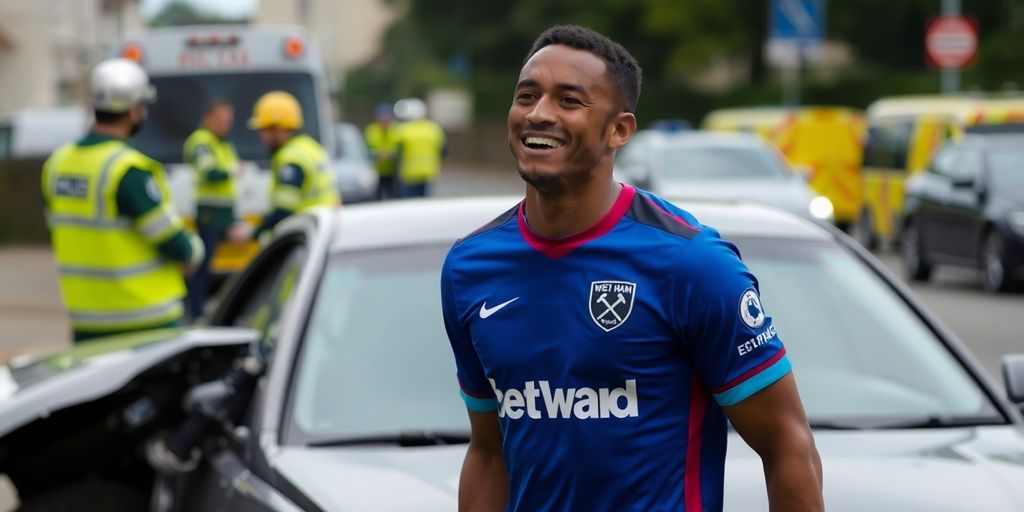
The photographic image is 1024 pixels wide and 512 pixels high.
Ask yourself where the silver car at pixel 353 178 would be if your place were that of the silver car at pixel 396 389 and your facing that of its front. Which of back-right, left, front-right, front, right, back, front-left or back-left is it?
back

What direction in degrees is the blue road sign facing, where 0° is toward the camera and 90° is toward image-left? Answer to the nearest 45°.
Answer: approximately 0°

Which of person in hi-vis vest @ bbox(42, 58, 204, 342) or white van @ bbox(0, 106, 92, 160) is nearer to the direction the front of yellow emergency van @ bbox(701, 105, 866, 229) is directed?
the white van

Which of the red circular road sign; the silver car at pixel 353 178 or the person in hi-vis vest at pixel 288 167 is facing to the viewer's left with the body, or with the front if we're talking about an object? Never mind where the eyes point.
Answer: the person in hi-vis vest
